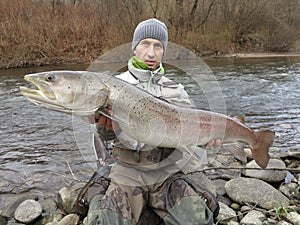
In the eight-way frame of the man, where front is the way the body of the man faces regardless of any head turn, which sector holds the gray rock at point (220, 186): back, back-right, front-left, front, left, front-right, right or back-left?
back-left

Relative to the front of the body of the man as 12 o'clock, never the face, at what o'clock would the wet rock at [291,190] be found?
The wet rock is roughly at 8 o'clock from the man.

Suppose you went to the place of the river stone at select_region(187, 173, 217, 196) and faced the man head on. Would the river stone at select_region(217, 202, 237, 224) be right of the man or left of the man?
left

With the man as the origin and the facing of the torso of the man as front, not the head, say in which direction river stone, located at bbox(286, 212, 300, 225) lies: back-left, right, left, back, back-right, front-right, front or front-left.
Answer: left

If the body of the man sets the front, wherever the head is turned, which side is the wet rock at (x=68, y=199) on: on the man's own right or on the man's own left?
on the man's own right

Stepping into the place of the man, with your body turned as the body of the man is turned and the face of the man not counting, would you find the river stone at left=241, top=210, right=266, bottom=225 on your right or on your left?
on your left

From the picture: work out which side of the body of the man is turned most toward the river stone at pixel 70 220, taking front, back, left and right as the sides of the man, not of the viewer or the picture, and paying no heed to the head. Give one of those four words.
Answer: right

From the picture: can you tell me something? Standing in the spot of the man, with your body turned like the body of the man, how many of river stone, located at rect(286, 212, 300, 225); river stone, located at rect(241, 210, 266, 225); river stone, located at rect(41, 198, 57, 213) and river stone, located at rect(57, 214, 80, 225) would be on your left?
2

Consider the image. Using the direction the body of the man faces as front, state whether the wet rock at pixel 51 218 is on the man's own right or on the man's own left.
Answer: on the man's own right

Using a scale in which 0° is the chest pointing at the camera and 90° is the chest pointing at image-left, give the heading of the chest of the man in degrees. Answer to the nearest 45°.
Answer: approximately 0°

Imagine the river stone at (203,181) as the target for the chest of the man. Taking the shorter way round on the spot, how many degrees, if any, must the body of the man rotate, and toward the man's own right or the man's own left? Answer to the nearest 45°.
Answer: approximately 135° to the man's own left

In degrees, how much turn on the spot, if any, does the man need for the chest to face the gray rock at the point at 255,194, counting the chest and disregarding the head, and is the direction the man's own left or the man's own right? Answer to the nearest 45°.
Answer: approximately 135° to the man's own left

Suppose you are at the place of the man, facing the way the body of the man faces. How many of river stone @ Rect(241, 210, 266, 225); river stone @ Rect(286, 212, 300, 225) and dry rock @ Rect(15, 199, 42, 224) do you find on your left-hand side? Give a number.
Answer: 2
